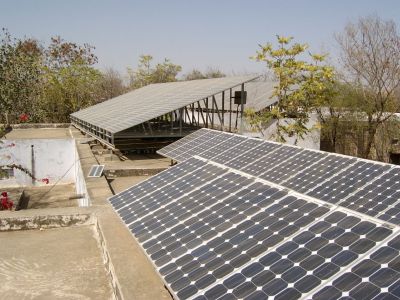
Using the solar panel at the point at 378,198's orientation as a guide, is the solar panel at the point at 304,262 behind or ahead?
ahead

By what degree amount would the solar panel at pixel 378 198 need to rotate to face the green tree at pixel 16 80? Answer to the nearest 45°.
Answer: approximately 90° to its right

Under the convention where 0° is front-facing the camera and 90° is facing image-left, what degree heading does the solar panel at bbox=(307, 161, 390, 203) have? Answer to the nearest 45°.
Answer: approximately 45°

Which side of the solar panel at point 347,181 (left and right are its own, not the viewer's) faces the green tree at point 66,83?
right

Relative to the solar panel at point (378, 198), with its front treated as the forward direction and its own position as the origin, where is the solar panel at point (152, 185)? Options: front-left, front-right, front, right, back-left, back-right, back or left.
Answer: front-right

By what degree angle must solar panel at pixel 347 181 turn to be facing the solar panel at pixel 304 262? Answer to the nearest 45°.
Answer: approximately 45° to its left

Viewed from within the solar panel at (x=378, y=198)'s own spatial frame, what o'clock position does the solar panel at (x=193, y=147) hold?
the solar panel at (x=193, y=147) is roughly at 3 o'clock from the solar panel at (x=378, y=198).

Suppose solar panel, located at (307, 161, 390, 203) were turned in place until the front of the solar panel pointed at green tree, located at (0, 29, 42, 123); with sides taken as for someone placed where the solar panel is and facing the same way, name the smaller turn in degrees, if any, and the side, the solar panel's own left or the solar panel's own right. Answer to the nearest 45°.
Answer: approximately 90° to the solar panel's own right

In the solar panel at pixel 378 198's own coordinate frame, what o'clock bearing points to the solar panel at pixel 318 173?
the solar panel at pixel 318 173 is roughly at 3 o'clock from the solar panel at pixel 378 198.

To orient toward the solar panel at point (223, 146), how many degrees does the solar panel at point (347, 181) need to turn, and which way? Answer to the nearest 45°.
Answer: approximately 90° to its right

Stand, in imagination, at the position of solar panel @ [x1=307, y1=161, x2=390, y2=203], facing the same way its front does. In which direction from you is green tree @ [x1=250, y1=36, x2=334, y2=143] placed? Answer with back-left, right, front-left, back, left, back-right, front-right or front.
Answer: back-right

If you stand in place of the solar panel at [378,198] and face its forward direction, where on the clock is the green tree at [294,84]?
The green tree is roughly at 4 o'clock from the solar panel.

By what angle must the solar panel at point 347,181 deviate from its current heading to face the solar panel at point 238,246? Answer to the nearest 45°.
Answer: approximately 45° to its left

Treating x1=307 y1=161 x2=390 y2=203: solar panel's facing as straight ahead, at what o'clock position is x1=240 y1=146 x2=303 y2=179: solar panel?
x1=240 y1=146 x2=303 y2=179: solar panel is roughly at 3 o'clock from x1=307 y1=161 x2=390 y2=203: solar panel.

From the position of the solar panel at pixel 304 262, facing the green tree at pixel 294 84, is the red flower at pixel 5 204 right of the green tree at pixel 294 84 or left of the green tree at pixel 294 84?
left

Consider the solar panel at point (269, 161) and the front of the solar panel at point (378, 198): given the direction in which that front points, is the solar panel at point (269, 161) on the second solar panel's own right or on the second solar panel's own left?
on the second solar panel's own right
